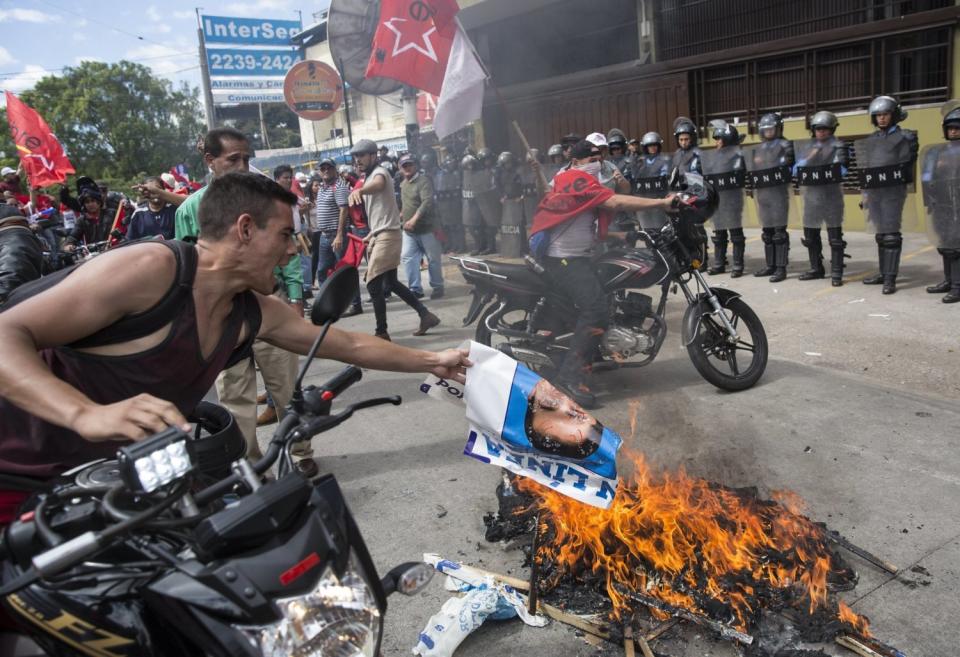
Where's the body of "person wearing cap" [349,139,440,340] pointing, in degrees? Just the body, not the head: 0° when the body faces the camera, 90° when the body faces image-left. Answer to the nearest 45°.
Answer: approximately 90°

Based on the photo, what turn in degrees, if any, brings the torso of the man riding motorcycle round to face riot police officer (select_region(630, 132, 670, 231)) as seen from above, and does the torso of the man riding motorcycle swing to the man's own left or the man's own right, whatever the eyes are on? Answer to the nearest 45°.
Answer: approximately 90° to the man's own left

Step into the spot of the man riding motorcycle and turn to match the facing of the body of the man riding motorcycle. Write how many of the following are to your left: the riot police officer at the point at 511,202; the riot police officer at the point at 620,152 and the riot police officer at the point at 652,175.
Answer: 3

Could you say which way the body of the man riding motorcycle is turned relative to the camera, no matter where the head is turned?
to the viewer's right

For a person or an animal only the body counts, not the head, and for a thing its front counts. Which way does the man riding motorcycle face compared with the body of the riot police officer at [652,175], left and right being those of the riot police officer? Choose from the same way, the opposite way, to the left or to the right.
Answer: to the left

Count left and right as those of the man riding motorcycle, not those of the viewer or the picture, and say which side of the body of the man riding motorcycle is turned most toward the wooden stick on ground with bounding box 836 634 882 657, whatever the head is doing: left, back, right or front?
right

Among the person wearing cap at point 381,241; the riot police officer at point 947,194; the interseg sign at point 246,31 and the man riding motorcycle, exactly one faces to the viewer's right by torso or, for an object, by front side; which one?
the man riding motorcycle

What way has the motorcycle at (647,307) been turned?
to the viewer's right

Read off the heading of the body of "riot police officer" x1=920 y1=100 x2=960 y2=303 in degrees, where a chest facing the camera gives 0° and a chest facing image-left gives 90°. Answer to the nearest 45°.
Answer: approximately 45°

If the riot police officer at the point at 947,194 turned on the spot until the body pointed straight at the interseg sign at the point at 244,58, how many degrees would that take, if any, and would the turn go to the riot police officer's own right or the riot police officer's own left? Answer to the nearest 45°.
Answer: approximately 90° to the riot police officer's own right

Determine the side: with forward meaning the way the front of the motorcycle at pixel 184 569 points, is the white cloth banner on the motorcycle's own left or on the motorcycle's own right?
on the motorcycle's own left

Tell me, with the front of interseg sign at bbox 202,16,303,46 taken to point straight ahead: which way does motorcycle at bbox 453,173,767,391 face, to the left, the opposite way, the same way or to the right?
to the left
